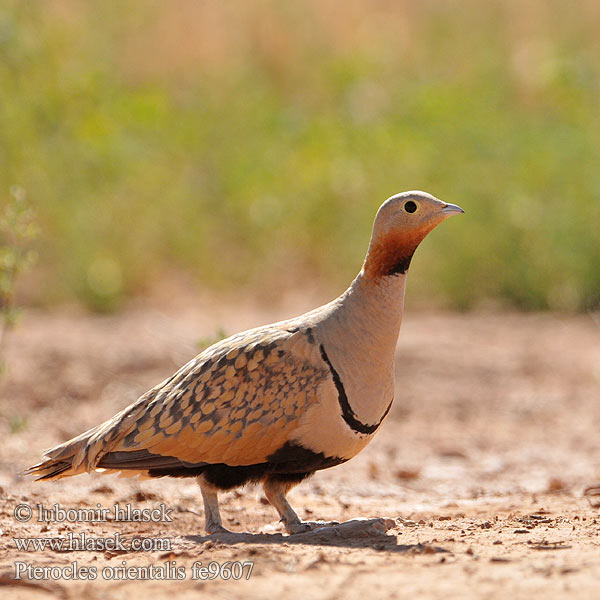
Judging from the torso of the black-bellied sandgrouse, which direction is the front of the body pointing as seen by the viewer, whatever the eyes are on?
to the viewer's right
